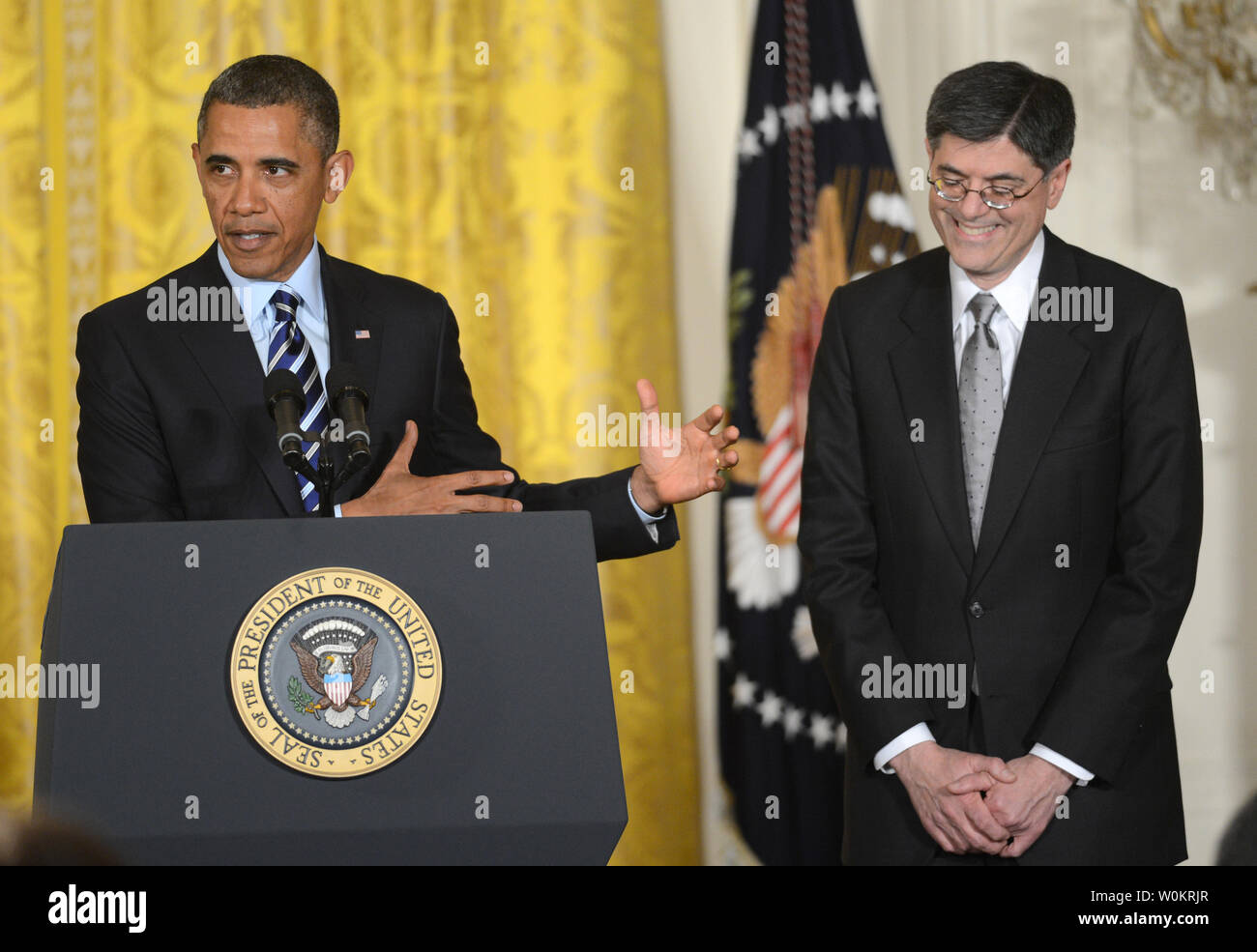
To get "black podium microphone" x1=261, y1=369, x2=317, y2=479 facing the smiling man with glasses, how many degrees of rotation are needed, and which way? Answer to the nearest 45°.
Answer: approximately 90° to its right

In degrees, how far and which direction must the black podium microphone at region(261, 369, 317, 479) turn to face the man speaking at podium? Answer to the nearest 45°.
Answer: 0° — it already faces them

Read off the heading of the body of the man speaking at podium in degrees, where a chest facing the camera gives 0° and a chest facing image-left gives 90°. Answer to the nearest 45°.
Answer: approximately 0°

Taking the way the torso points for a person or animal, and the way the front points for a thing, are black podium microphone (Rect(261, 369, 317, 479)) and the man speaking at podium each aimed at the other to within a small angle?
yes

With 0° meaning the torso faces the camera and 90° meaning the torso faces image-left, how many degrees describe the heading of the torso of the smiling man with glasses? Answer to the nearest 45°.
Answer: approximately 0°

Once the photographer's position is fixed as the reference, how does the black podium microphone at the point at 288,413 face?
facing away from the viewer

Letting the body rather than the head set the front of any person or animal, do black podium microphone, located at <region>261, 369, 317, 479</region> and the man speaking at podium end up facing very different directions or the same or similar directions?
very different directions

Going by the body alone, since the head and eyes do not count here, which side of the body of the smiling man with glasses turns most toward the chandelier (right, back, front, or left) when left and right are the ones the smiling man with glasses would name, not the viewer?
back

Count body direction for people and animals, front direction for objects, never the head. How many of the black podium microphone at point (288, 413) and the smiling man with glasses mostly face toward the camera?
1

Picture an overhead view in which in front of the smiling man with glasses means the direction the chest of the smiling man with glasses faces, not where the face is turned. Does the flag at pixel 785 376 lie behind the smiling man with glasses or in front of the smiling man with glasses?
behind
